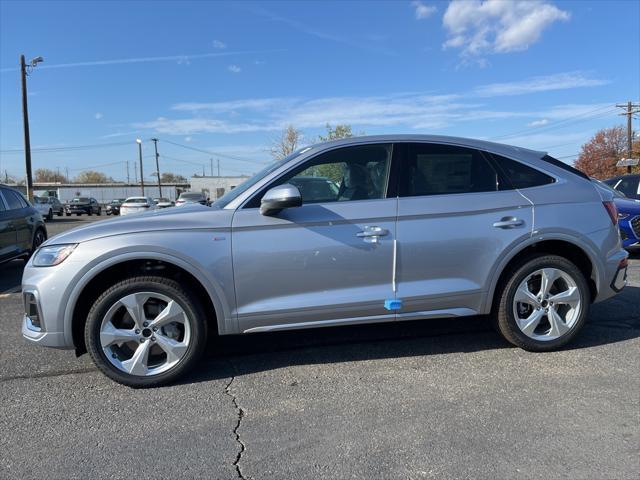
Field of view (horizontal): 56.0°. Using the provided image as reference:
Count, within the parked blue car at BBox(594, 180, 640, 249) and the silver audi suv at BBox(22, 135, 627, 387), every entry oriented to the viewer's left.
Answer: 1

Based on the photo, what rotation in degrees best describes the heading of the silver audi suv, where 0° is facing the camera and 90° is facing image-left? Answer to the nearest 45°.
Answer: approximately 90°

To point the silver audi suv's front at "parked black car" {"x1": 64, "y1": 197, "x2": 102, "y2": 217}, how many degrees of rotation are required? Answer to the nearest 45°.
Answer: approximately 45° to its right

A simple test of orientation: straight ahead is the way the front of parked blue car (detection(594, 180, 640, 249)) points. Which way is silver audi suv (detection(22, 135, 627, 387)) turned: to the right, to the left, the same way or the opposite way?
to the right

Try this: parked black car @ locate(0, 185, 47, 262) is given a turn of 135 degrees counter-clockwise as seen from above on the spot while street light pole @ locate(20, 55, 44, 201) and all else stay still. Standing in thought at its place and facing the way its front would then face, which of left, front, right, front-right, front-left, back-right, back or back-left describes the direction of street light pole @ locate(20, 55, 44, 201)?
left

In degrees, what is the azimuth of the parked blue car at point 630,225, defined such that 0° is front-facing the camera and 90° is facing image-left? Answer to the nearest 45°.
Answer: approximately 315°

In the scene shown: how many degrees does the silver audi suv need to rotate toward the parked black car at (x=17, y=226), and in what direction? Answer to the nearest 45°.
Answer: approximately 45° to its right

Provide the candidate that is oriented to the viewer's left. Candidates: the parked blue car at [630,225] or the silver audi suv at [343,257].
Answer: the silver audi suv

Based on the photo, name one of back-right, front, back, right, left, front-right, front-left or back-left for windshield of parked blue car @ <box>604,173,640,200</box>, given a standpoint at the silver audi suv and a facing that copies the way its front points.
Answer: back-right

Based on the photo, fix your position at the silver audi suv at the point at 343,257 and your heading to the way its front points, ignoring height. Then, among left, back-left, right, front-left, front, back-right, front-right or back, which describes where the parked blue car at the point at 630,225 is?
back-right
